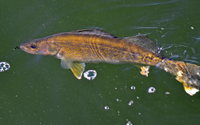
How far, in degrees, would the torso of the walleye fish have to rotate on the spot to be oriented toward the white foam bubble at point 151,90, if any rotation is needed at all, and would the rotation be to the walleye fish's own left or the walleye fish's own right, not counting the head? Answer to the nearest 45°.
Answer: approximately 135° to the walleye fish's own left

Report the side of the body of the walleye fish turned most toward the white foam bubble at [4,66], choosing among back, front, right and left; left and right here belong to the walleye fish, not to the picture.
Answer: front

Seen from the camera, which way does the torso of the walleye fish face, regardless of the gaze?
to the viewer's left
